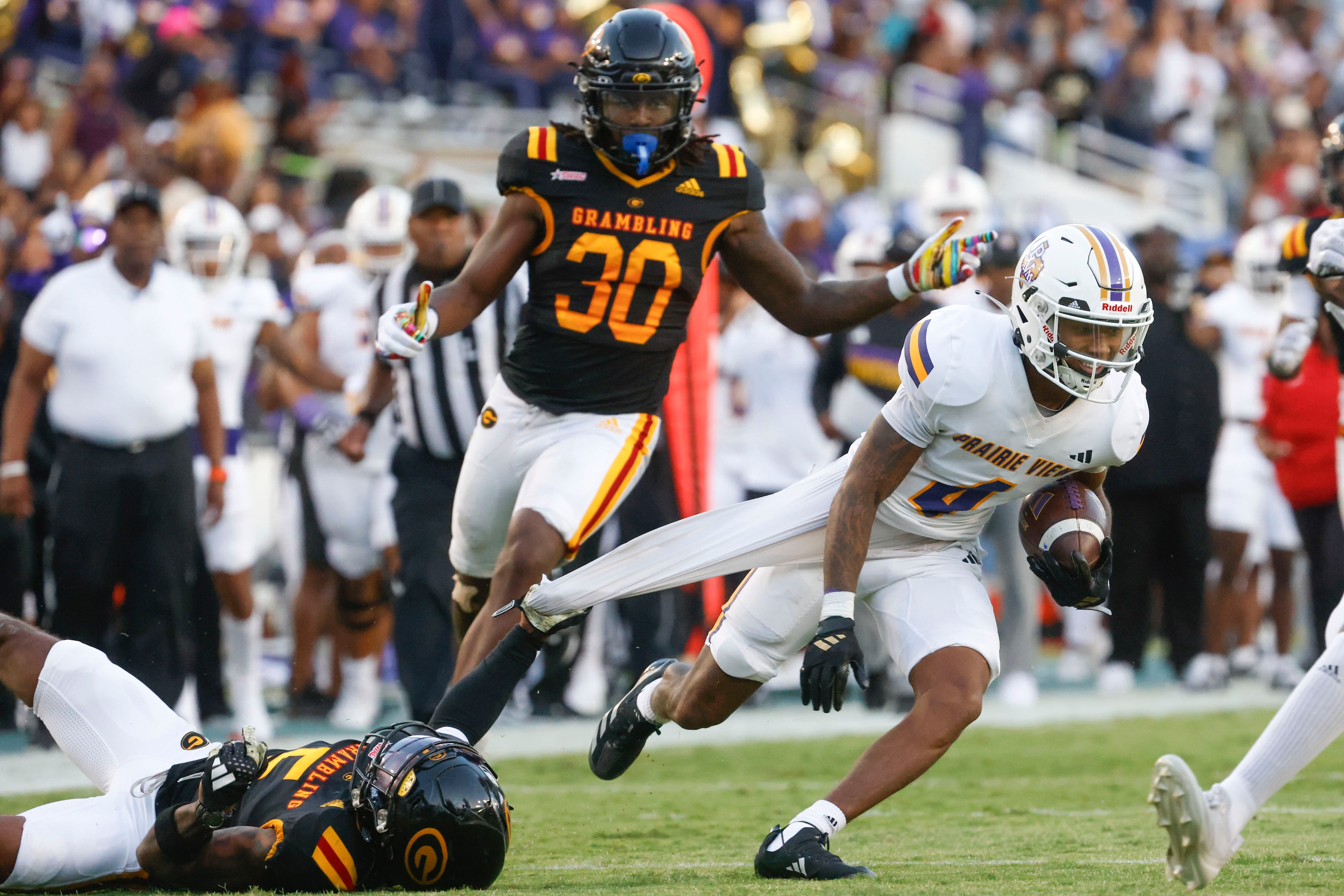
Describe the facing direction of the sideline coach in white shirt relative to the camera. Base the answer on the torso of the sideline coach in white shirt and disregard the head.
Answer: toward the camera

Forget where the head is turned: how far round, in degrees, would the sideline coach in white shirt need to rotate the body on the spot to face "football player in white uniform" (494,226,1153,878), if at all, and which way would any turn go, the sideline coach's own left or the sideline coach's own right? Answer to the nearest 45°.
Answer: approximately 45° to the sideline coach's own left

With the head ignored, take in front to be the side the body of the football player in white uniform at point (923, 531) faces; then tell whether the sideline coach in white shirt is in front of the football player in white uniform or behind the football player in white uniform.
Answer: behind

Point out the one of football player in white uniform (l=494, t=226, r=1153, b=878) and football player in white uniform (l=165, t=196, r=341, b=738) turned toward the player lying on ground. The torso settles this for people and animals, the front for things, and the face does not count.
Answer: football player in white uniform (l=165, t=196, r=341, b=738)

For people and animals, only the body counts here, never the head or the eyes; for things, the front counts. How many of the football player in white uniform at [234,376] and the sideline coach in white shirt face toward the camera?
2

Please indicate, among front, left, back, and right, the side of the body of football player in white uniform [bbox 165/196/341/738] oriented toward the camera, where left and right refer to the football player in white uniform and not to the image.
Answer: front

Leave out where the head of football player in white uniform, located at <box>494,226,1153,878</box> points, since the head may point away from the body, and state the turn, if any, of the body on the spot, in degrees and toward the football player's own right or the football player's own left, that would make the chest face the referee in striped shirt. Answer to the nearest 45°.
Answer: approximately 180°

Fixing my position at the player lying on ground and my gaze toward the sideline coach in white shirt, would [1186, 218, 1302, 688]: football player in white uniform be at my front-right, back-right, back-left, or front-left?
front-right

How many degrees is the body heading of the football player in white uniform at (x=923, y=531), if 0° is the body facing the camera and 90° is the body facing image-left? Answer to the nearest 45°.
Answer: approximately 315°

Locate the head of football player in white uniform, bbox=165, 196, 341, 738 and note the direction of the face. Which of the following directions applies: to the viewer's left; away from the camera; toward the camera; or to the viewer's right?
toward the camera

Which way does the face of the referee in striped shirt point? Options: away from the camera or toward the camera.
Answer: toward the camera

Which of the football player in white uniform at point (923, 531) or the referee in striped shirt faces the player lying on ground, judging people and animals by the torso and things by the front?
the referee in striped shirt

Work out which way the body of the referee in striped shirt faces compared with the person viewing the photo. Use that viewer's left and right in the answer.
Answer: facing the viewer

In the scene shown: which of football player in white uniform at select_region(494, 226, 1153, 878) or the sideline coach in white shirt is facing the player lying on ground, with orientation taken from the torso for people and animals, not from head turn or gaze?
the sideline coach in white shirt

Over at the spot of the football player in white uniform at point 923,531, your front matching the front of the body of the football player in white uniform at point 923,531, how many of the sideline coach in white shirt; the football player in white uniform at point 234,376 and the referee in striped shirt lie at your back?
3

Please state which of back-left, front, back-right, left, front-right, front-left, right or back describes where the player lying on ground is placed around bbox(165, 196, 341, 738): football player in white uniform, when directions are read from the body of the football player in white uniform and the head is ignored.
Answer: front
